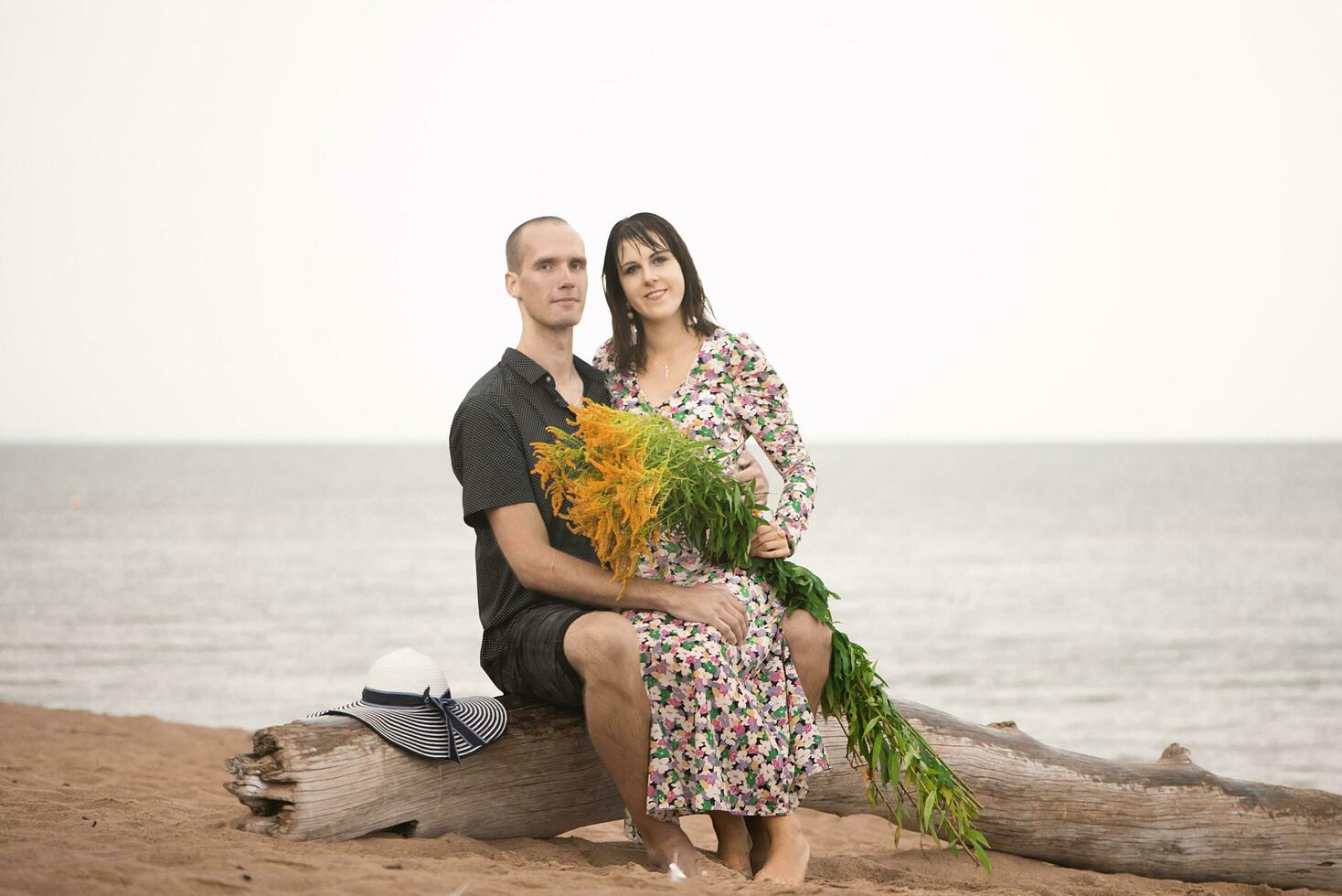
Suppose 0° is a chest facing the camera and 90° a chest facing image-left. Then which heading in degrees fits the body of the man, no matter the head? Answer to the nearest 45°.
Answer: approximately 315°
